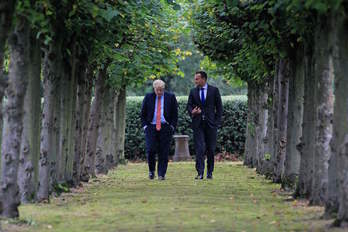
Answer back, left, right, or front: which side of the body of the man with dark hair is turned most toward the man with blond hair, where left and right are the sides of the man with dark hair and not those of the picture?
right

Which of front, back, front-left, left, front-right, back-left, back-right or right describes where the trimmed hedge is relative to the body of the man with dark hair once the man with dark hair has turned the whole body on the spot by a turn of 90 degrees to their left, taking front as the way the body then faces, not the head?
left

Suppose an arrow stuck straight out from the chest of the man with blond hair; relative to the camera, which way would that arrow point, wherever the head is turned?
toward the camera

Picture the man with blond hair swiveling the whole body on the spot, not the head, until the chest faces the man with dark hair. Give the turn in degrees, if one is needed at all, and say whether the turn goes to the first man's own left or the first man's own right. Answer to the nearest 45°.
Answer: approximately 90° to the first man's own left

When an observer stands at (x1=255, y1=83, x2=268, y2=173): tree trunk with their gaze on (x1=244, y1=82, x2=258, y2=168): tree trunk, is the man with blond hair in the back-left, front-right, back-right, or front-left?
back-left

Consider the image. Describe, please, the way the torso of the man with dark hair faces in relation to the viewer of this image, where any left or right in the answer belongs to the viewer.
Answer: facing the viewer

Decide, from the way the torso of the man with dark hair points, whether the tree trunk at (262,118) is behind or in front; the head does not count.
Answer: behind

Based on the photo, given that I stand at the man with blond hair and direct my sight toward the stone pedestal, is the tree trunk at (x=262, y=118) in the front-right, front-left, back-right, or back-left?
front-right

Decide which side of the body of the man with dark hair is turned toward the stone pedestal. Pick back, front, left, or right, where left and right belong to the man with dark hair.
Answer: back

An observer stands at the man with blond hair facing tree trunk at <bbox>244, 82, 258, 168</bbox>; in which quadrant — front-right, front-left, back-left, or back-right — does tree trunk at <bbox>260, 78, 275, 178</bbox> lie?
front-right

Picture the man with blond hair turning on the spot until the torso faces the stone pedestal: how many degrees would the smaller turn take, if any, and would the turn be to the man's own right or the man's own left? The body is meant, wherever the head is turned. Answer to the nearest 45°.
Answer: approximately 180°

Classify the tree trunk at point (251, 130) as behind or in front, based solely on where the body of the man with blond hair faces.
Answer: behind

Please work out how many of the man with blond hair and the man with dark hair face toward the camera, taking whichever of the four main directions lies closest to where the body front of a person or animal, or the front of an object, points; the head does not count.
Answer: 2
